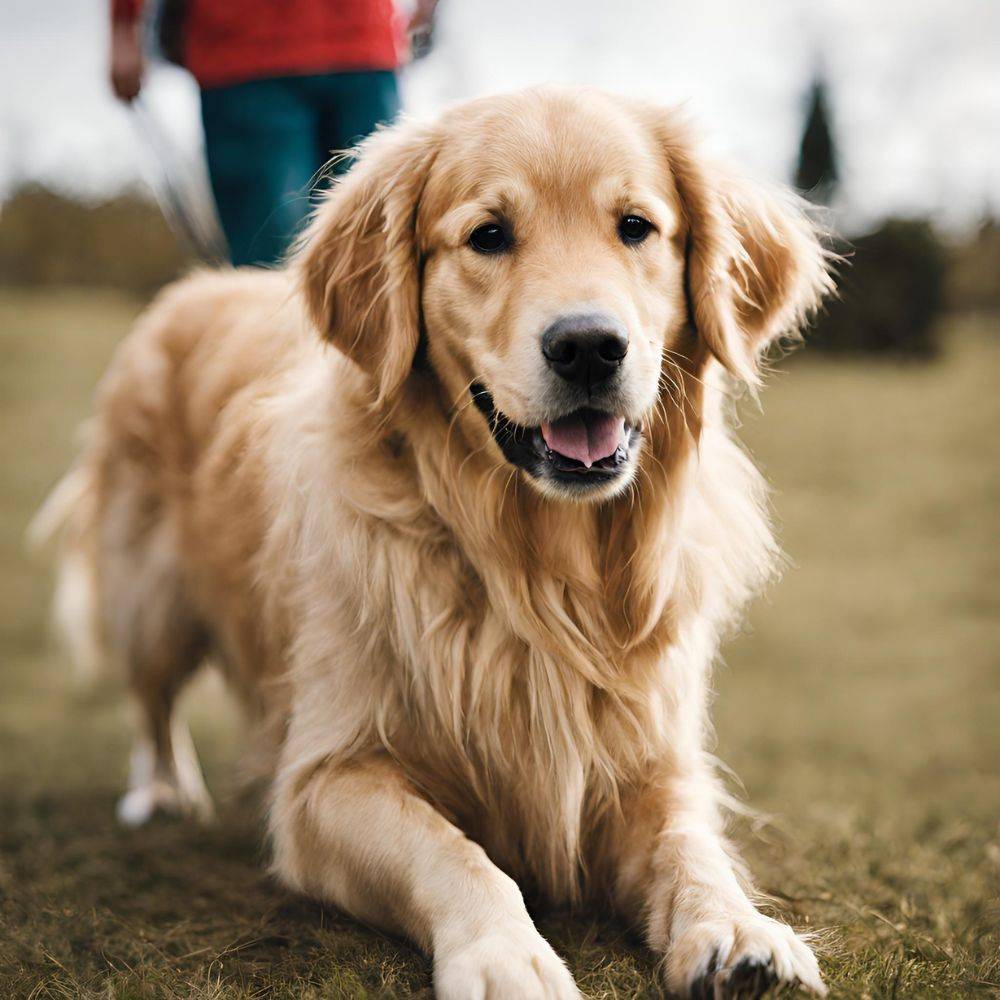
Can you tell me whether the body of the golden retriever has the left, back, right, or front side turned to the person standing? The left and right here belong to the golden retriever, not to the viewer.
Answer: back

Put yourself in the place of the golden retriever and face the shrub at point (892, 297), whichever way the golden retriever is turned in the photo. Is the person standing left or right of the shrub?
left

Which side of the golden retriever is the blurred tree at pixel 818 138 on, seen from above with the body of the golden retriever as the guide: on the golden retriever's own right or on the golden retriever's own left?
on the golden retriever's own left

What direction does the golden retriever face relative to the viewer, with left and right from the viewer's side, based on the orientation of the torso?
facing the viewer and to the right of the viewer

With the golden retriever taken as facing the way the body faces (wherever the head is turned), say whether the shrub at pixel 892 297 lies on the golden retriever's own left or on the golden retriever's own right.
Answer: on the golden retriever's own left

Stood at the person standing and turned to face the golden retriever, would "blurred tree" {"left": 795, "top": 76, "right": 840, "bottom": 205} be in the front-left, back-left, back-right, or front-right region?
back-left
